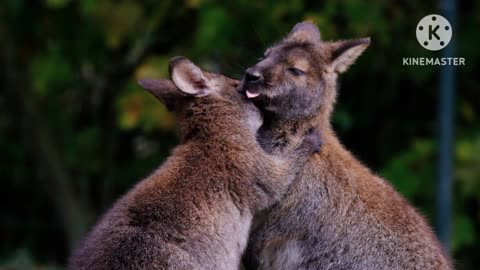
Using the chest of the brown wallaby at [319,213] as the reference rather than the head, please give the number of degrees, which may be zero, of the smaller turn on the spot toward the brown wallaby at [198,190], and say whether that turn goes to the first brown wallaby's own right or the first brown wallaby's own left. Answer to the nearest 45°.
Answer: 0° — it already faces it

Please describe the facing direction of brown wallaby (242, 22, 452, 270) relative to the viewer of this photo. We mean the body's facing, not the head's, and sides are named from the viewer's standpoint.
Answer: facing the viewer and to the left of the viewer
